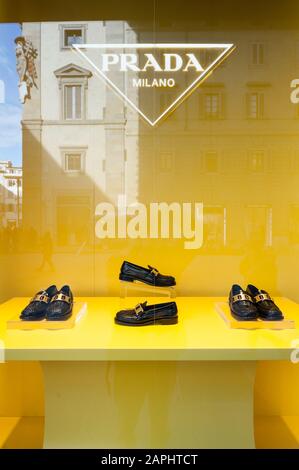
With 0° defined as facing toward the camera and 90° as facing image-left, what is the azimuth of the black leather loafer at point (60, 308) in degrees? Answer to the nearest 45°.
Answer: approximately 45°

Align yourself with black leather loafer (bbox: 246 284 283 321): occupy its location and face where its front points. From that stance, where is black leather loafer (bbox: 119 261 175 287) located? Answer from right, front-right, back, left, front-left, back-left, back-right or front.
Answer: back-right

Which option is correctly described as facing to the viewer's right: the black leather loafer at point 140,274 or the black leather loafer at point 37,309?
the black leather loafer at point 140,274

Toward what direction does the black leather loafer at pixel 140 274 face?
to the viewer's right

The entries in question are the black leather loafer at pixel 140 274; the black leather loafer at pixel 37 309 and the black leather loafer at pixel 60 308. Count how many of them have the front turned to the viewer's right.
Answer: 1

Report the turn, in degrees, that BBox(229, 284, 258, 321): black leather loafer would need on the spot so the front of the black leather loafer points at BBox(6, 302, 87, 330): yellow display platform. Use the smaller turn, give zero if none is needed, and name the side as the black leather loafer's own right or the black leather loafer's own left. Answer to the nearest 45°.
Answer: approximately 135° to the black leather loafer's own right

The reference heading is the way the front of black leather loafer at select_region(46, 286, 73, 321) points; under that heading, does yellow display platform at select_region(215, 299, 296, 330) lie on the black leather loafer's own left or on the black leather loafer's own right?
on the black leather loafer's own left

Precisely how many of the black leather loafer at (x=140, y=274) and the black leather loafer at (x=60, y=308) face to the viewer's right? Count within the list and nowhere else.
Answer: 1

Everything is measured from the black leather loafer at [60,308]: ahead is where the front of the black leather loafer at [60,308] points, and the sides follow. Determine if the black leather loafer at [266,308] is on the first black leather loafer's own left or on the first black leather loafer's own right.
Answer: on the first black leather loafer's own left

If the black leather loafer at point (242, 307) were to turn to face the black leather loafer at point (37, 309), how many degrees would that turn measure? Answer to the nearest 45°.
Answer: approximately 135° to its right

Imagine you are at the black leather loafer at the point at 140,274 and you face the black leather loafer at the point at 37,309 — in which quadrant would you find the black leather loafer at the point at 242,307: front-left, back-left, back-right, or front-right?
back-left

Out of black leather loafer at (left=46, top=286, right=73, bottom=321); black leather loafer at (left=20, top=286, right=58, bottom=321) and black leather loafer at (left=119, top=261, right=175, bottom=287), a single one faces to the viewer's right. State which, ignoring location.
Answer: black leather loafer at (left=119, top=261, right=175, bottom=287)

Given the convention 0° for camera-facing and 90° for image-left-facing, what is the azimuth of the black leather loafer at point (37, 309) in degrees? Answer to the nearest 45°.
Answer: approximately 45°
